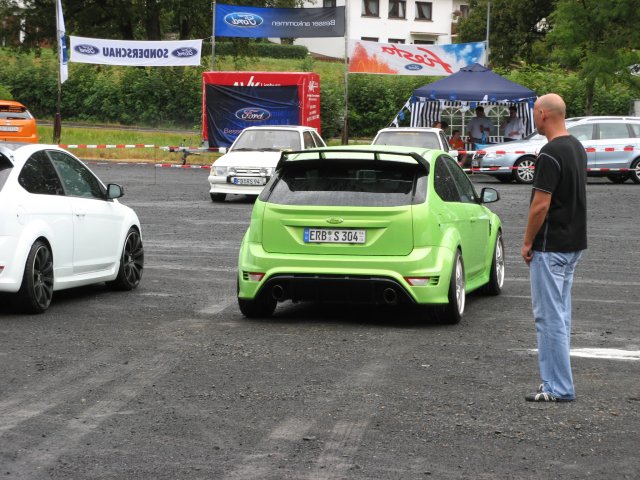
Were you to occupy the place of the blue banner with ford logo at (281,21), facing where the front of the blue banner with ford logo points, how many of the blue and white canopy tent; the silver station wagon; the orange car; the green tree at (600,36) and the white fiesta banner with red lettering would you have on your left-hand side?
1

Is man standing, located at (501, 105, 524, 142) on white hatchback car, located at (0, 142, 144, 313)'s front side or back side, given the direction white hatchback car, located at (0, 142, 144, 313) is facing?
on the front side

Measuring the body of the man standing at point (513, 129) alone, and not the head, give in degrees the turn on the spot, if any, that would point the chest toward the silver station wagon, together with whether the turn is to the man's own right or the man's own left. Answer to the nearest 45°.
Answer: approximately 45° to the man's own left

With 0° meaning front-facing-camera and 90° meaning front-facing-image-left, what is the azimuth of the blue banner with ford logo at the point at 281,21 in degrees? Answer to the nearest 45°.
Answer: approximately 180°

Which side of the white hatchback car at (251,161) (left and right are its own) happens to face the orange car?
right

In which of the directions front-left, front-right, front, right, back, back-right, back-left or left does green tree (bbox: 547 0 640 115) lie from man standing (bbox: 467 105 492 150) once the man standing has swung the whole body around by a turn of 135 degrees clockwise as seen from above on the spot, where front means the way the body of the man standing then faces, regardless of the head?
right

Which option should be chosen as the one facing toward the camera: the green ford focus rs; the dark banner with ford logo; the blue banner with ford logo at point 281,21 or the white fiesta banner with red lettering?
the dark banner with ford logo

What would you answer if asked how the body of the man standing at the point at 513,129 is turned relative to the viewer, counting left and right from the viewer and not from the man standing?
facing the viewer

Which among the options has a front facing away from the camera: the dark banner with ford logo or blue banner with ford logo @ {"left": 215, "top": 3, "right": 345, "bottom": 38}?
the blue banner with ford logo

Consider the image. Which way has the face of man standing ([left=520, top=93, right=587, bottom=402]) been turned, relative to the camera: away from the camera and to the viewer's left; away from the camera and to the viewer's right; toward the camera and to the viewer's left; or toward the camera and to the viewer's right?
away from the camera and to the viewer's left

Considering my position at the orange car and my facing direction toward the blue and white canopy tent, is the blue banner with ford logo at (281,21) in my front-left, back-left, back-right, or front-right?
front-left

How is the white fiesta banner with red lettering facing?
away from the camera

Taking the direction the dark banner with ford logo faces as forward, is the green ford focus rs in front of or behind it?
in front

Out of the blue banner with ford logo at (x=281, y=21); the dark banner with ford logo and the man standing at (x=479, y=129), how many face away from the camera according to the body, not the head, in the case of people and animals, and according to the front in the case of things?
1
